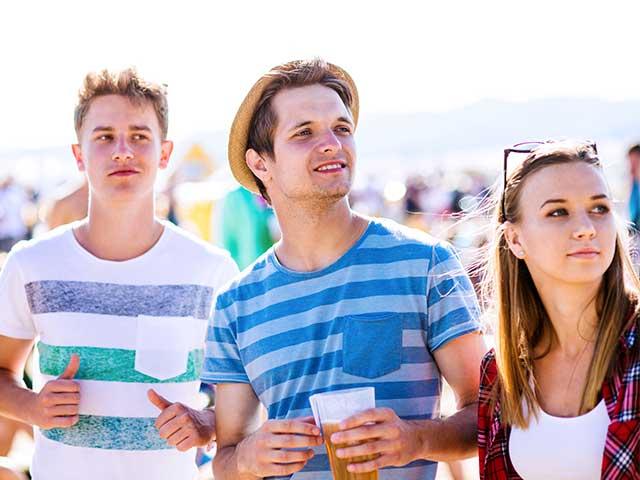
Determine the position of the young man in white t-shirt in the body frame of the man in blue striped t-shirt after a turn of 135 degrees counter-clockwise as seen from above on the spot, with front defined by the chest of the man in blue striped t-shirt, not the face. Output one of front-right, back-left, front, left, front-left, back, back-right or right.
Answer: left

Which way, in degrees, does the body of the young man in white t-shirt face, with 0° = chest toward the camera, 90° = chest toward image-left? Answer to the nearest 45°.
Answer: approximately 0°

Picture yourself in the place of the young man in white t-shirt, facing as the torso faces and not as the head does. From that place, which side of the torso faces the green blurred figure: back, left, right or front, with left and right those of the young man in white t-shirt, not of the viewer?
back

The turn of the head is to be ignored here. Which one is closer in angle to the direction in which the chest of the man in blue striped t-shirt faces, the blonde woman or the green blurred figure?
the blonde woman

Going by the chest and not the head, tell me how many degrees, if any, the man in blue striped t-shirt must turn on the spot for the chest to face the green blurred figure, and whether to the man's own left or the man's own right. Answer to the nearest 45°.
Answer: approximately 180°

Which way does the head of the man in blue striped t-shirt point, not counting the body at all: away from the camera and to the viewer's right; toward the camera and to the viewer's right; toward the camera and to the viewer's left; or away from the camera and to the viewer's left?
toward the camera and to the viewer's right
